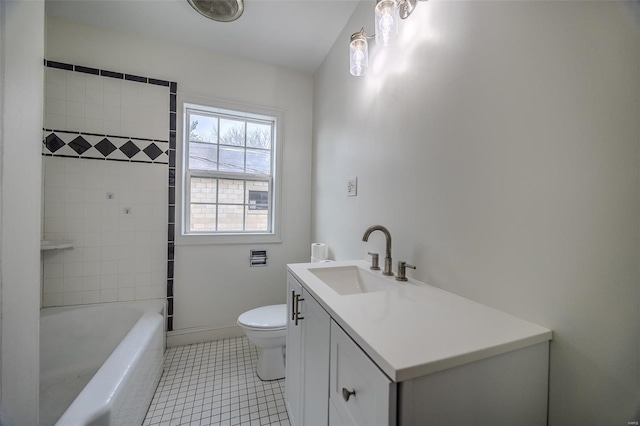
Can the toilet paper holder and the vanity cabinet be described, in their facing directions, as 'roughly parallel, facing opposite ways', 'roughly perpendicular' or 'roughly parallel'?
roughly perpendicular

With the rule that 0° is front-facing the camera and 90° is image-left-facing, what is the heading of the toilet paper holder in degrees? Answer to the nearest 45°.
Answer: approximately 0°

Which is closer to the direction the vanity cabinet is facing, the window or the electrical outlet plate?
the window

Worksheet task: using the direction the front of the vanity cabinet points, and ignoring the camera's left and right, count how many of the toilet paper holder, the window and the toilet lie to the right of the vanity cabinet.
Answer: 3

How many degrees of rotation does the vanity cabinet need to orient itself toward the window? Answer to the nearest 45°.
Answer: approximately 90° to its right

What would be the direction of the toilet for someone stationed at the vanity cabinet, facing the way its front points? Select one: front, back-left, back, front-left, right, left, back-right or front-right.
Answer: right

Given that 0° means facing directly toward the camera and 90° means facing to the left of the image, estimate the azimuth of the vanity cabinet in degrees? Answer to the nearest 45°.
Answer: approximately 45°

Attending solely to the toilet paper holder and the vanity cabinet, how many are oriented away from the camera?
0

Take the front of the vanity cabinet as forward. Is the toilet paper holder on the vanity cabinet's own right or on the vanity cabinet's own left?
on the vanity cabinet's own right
